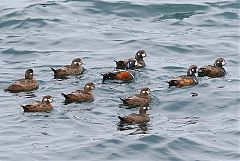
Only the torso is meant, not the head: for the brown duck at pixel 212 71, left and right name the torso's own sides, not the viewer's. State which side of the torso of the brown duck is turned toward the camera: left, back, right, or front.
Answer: right

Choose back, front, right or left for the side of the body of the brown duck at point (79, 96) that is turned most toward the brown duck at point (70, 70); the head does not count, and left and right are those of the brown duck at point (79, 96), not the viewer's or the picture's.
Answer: left

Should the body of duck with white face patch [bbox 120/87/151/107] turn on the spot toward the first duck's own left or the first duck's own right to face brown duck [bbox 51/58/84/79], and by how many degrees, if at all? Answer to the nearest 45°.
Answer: approximately 135° to the first duck's own left

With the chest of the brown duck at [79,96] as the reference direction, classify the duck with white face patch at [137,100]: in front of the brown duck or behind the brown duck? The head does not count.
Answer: in front

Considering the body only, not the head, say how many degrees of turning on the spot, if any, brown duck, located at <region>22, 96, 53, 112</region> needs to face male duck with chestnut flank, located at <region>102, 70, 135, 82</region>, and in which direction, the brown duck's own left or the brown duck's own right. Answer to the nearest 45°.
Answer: approximately 45° to the brown duck's own left

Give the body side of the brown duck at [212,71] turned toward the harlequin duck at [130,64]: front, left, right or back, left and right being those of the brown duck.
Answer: back

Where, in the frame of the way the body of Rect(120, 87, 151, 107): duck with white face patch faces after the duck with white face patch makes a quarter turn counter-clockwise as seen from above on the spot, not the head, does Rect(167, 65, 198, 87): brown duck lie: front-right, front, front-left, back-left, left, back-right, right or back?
front-right

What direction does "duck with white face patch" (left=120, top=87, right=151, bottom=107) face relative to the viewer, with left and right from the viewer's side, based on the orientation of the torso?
facing to the right of the viewer

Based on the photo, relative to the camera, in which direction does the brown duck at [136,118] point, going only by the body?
to the viewer's right

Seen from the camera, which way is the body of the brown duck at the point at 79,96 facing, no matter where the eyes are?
to the viewer's right

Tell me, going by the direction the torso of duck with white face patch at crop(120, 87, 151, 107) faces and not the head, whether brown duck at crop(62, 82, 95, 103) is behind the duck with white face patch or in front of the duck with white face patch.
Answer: behind

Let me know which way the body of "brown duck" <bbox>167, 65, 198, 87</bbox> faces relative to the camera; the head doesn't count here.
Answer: to the viewer's right

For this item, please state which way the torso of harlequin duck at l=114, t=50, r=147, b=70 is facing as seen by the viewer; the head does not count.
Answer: to the viewer's right
